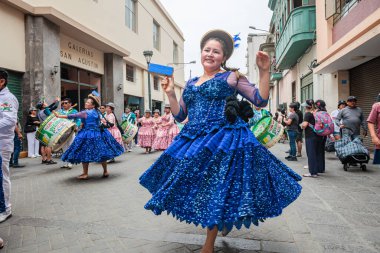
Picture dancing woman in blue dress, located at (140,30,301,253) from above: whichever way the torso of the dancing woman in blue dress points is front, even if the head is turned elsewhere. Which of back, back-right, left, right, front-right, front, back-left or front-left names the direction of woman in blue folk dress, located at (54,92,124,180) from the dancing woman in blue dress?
right

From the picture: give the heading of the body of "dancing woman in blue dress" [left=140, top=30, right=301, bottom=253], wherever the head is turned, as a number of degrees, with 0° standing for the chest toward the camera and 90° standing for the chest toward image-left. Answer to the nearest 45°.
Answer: approximately 45°

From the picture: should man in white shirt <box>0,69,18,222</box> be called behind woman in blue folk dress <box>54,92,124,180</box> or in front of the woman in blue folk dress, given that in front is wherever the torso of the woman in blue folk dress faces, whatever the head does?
in front

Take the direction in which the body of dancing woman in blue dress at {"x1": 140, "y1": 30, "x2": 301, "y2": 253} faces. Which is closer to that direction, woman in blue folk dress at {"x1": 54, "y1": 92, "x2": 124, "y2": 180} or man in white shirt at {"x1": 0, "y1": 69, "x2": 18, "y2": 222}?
the man in white shirt

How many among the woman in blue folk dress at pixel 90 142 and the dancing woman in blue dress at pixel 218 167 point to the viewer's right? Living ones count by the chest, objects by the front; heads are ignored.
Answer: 0

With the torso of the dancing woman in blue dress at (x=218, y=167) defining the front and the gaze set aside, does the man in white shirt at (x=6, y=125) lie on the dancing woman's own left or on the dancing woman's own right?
on the dancing woman's own right

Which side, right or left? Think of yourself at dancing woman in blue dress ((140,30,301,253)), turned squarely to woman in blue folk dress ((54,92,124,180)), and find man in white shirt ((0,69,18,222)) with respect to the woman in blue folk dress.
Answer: left

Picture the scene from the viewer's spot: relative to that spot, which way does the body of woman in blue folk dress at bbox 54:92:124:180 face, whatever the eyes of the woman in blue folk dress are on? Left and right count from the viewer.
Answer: facing the viewer and to the left of the viewer

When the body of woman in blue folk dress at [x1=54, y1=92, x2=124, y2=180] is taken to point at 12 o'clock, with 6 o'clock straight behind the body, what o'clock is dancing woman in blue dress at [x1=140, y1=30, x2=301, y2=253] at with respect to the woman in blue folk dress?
The dancing woman in blue dress is roughly at 10 o'clock from the woman in blue folk dress.
